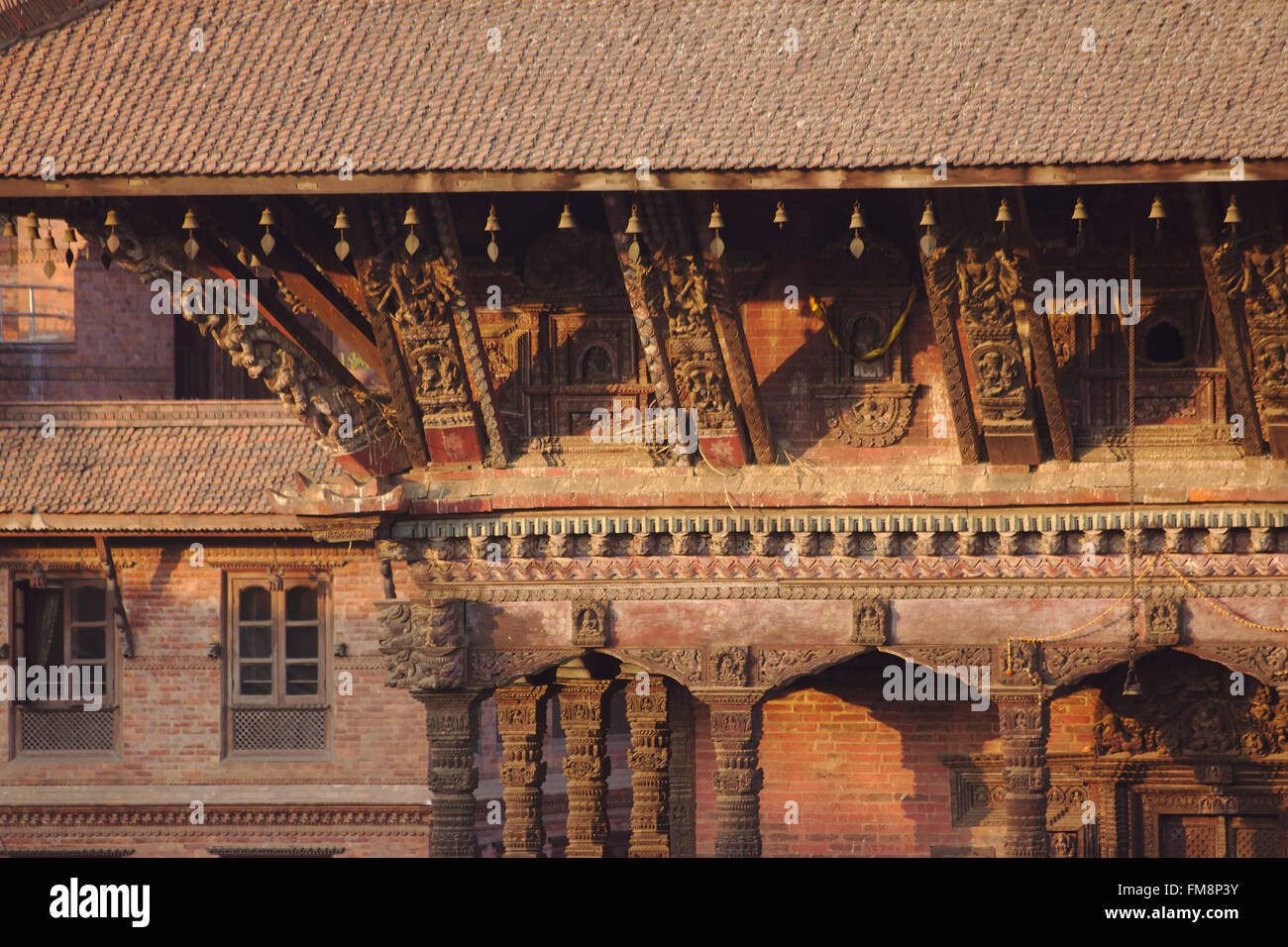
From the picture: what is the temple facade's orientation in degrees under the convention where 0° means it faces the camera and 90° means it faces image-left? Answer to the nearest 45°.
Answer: approximately 0°
